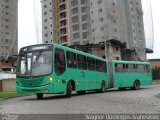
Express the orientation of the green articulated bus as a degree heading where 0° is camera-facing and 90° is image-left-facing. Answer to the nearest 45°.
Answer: approximately 45°
